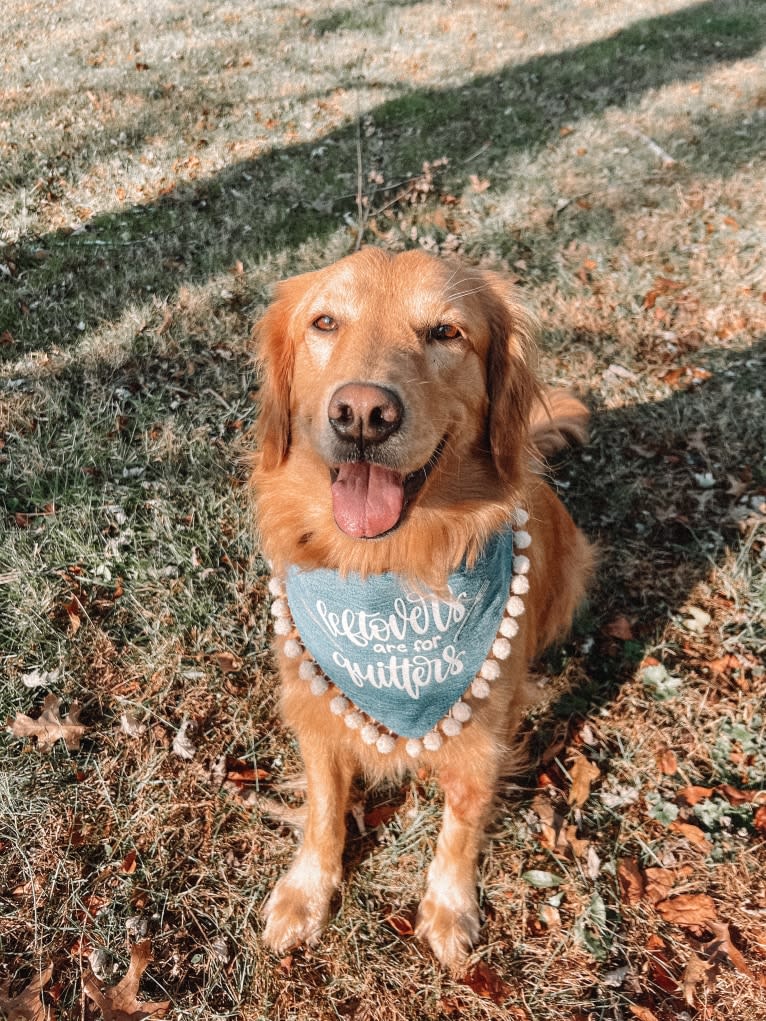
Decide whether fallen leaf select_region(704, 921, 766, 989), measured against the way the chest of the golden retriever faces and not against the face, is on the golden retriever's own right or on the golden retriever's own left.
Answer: on the golden retriever's own left

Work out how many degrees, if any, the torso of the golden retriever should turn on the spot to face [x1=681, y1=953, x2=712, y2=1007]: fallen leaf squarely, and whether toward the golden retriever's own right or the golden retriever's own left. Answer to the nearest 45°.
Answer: approximately 45° to the golden retriever's own left

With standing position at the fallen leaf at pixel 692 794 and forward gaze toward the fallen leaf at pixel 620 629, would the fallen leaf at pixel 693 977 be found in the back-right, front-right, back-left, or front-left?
back-left

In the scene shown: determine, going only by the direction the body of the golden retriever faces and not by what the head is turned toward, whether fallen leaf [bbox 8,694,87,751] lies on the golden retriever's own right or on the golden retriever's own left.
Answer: on the golden retriever's own right

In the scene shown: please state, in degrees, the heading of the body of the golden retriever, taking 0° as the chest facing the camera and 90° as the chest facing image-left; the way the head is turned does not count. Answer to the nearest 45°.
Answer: approximately 0°

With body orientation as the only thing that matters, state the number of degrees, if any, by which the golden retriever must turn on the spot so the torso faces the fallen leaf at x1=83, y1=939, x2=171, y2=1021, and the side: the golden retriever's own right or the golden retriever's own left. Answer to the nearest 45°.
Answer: approximately 45° to the golden retriever's own right
